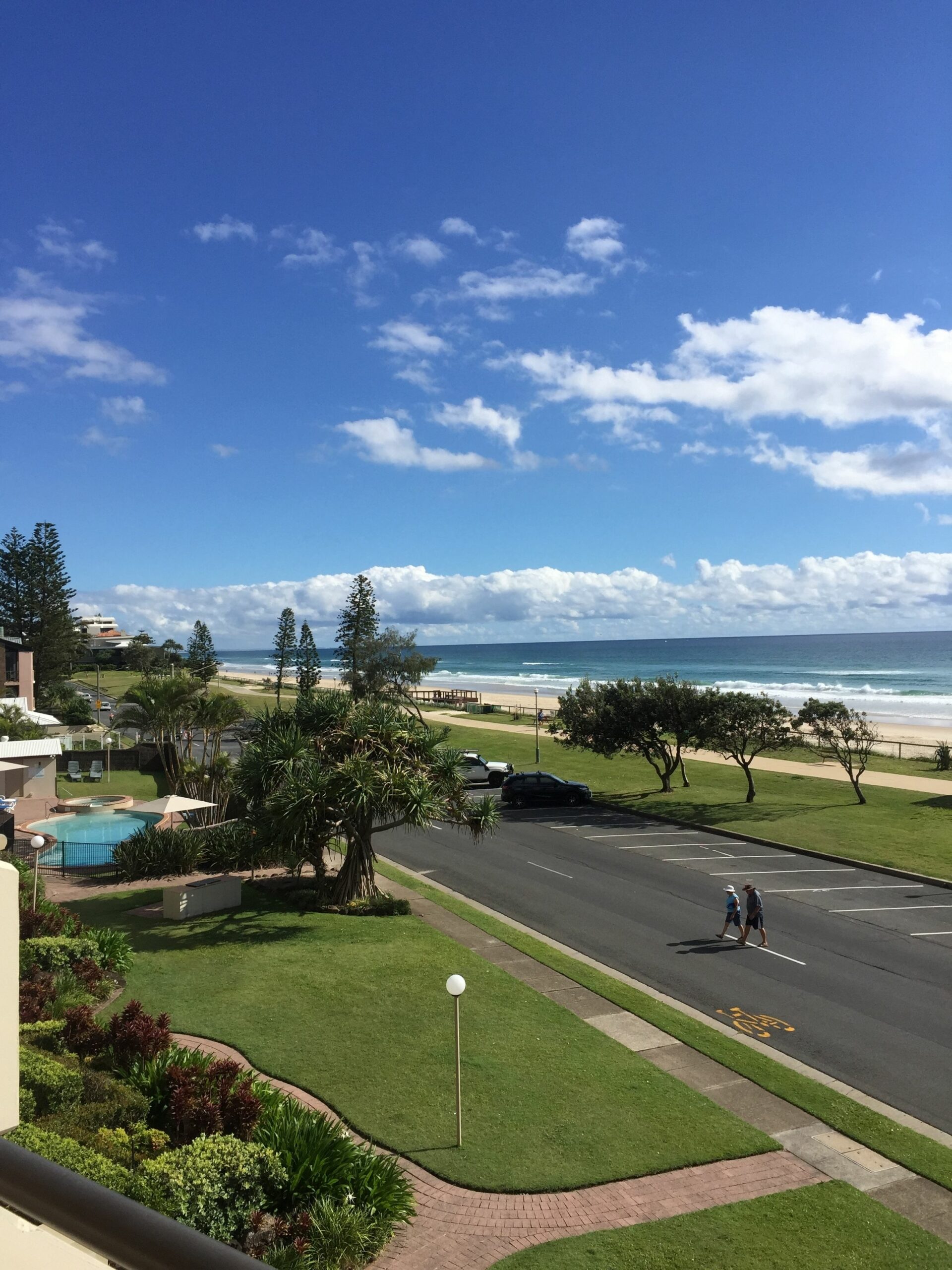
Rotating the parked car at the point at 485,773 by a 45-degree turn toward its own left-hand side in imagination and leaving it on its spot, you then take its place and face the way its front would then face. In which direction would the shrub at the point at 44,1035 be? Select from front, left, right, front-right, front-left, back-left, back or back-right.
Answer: back-right

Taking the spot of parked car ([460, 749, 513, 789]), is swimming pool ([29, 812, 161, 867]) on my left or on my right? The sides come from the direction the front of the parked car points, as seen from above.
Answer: on my right

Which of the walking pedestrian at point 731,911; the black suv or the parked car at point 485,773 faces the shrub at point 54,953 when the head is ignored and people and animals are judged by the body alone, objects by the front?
the walking pedestrian

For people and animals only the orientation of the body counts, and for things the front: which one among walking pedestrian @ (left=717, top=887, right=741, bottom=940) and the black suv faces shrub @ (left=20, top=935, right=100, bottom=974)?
the walking pedestrian

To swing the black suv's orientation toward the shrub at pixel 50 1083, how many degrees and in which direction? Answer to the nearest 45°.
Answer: approximately 90° to its right

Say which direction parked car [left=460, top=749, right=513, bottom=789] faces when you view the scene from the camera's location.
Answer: facing to the right of the viewer

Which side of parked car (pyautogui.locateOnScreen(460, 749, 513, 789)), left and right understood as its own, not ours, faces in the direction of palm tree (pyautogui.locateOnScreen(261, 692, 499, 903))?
right

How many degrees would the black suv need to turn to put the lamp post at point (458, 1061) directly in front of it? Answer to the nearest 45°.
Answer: approximately 90° to its right

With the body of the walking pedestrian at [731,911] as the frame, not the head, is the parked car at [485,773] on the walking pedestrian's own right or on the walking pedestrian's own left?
on the walking pedestrian's own right

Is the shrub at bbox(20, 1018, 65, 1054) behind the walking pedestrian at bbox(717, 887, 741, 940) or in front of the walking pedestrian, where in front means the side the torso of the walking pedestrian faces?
in front

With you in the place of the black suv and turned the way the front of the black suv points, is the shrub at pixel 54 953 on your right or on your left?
on your right

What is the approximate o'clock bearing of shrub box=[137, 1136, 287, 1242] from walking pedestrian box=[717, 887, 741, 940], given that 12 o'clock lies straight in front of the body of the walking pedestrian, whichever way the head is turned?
The shrub is roughly at 11 o'clock from the walking pedestrian.

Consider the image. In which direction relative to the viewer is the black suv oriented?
to the viewer's right

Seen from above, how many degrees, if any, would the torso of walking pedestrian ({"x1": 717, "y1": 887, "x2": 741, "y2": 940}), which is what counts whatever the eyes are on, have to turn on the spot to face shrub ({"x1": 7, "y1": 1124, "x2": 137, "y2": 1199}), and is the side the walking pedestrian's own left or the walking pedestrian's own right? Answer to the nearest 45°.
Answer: approximately 45° to the walking pedestrian's own left
